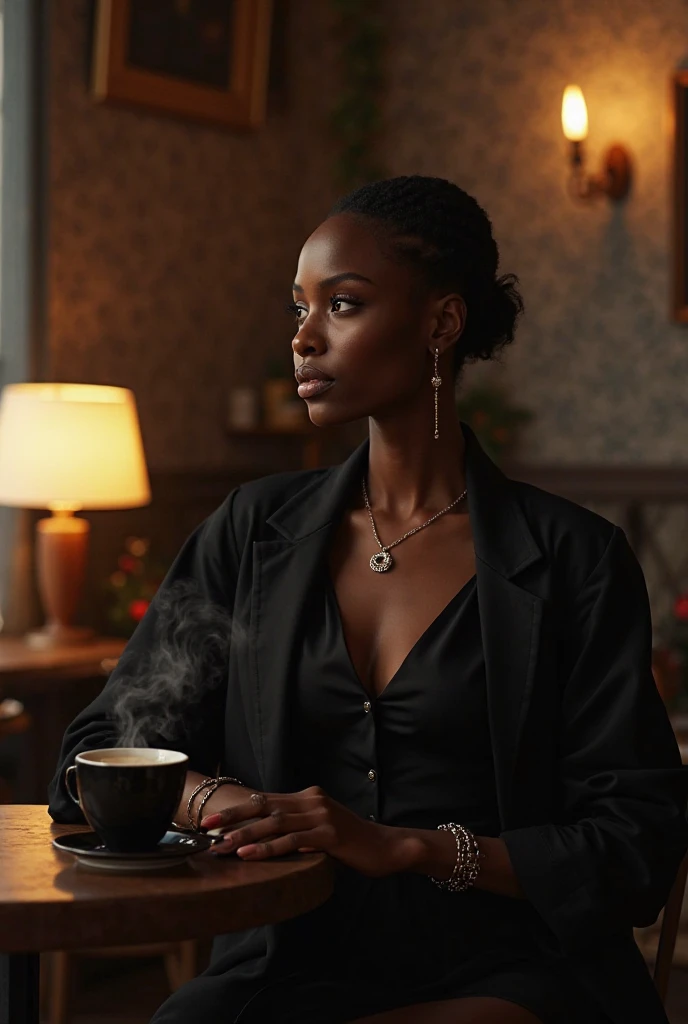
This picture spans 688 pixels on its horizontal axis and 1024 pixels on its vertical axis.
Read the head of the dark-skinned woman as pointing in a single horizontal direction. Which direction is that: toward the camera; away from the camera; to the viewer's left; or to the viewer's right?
to the viewer's left

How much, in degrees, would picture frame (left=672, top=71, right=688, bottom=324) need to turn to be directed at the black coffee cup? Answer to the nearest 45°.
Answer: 0° — it already faces it

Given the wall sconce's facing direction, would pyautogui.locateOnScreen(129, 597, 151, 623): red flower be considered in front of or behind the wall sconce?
in front

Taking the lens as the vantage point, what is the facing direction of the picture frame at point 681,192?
facing the viewer

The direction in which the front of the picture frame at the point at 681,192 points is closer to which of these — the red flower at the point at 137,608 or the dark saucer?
the dark saucer

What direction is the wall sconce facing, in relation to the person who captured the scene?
facing the viewer and to the left of the viewer

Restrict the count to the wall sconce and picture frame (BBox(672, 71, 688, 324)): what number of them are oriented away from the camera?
0

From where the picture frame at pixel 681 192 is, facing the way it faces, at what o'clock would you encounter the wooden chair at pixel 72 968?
The wooden chair is roughly at 1 o'clock from the picture frame.

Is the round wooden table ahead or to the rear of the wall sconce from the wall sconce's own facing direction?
ahead

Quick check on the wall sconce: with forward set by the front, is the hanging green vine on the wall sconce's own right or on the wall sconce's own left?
on the wall sconce's own right

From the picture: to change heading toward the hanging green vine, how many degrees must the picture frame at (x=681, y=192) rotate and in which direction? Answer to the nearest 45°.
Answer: approximately 90° to its right

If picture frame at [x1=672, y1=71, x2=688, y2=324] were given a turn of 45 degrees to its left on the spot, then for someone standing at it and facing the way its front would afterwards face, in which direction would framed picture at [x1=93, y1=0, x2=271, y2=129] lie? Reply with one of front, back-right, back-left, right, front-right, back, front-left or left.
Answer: back-right
